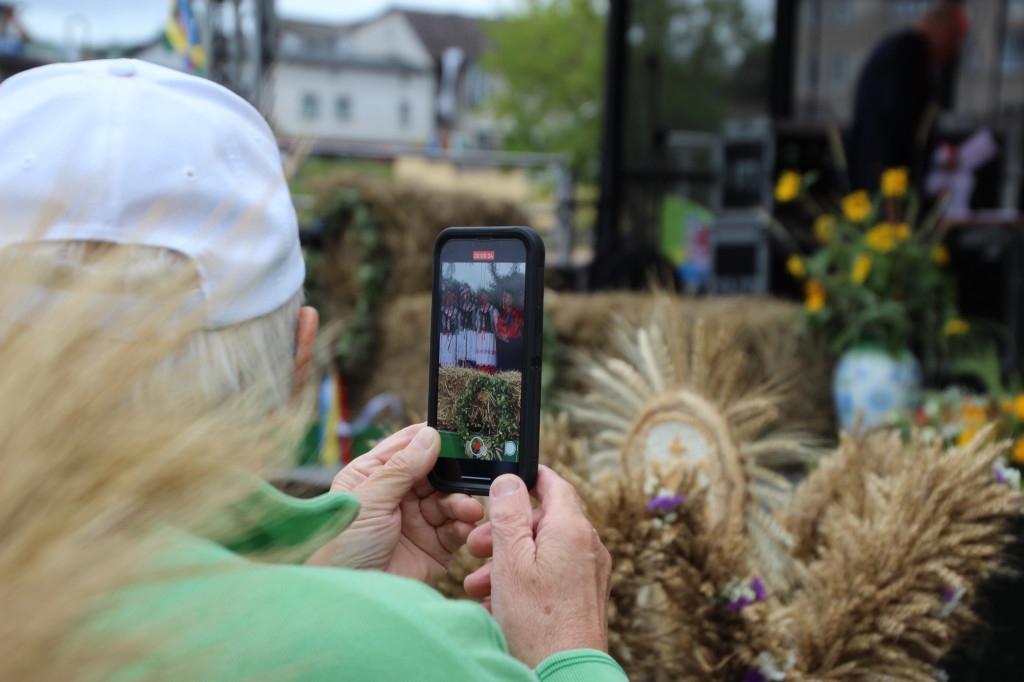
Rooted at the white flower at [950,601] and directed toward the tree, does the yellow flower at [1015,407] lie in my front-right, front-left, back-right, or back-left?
front-right

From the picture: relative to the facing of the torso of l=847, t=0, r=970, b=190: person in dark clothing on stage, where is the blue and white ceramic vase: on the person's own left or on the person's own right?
on the person's own right

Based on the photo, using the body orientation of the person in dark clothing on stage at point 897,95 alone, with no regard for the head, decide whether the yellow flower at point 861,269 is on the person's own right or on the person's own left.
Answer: on the person's own right

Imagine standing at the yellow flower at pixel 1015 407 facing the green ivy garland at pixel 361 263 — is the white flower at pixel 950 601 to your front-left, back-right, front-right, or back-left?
back-left
